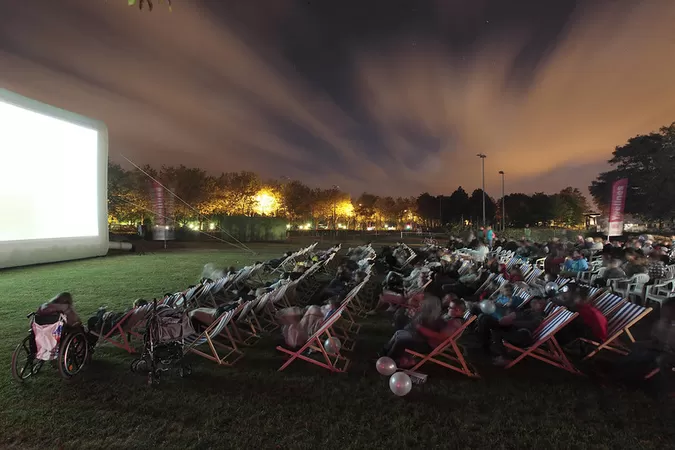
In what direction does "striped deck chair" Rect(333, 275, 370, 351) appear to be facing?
to the viewer's left

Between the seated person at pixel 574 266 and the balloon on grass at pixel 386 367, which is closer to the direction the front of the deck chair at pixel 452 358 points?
the balloon on grass

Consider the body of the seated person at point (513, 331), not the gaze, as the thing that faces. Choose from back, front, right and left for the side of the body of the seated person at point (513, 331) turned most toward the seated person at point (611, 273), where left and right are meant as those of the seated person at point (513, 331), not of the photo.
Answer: right

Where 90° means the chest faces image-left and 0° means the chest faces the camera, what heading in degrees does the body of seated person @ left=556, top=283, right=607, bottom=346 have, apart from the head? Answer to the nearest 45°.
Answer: approximately 90°

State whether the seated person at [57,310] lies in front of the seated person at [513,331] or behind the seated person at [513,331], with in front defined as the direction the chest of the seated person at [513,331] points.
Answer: in front

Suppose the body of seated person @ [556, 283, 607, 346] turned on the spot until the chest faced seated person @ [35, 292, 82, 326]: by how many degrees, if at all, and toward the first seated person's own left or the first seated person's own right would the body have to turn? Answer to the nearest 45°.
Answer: approximately 45° to the first seated person's own left

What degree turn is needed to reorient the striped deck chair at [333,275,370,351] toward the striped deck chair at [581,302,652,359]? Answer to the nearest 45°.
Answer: approximately 180°

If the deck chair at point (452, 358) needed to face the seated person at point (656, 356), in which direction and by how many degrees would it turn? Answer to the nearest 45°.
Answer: approximately 180°

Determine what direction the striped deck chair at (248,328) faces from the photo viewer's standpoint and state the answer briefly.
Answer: facing to the left of the viewer

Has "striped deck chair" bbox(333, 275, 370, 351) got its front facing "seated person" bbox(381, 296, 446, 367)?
no

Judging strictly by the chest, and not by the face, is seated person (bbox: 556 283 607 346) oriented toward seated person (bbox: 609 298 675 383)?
no

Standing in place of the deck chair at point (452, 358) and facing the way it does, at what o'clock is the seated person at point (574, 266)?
The seated person is roughly at 4 o'clock from the deck chair.

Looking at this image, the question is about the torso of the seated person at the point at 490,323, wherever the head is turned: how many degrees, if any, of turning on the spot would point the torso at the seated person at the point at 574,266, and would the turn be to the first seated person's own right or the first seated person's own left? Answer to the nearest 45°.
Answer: approximately 90° to the first seated person's own right

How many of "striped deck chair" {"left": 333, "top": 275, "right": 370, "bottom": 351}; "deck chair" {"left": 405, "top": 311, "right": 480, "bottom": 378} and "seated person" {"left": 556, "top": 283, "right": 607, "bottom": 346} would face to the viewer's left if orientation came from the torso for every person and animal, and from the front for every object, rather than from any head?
3

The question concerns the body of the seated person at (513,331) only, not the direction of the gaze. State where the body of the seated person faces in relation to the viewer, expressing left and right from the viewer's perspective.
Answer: facing to the left of the viewer

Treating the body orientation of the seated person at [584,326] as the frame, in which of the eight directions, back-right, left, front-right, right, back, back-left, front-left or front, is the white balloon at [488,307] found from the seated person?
front
